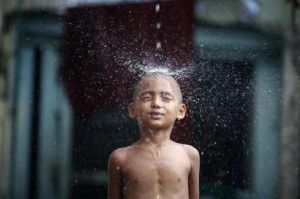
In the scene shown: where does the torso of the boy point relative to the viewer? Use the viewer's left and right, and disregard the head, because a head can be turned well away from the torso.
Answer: facing the viewer
